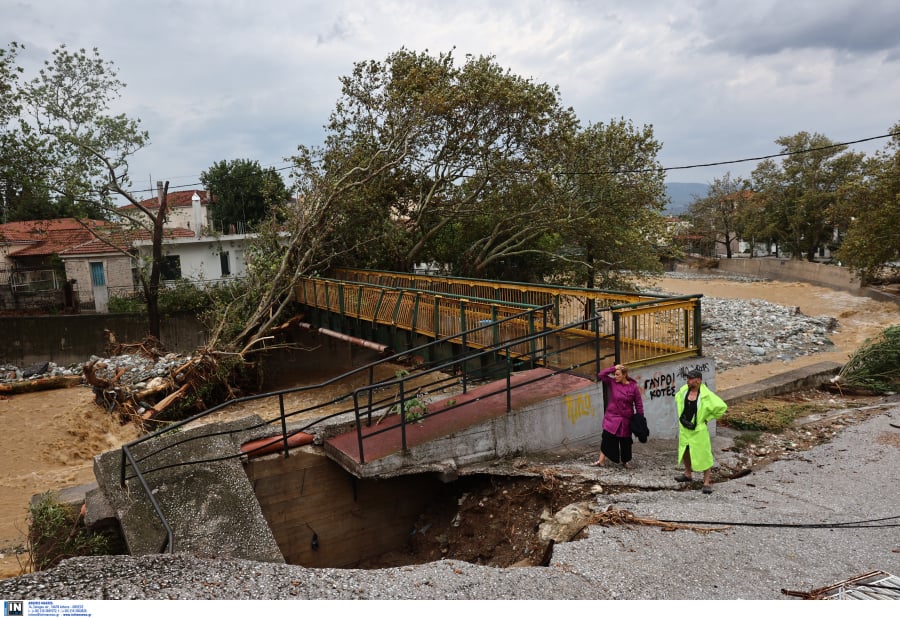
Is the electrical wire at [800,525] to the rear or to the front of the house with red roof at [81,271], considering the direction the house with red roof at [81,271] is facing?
to the front

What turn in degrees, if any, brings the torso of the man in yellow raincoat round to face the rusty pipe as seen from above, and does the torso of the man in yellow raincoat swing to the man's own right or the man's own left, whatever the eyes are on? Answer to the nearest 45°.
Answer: approximately 90° to the man's own right

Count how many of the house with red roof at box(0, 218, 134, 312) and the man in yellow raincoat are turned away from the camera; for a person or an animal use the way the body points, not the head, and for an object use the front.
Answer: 0

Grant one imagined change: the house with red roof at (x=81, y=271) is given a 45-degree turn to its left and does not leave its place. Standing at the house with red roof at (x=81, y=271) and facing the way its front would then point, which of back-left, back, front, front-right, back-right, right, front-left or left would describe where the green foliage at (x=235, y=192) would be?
left

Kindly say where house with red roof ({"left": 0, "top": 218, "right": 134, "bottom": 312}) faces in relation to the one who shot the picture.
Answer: facing the viewer

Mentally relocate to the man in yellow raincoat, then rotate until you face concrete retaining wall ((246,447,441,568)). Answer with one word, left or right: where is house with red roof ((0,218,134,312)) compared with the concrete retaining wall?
right

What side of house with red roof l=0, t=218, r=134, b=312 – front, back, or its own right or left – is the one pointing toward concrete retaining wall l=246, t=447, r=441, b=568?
front

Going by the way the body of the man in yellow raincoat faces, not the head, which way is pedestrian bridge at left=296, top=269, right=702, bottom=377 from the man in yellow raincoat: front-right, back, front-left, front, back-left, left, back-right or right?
right

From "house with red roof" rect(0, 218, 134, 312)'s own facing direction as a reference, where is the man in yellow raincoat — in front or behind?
in front

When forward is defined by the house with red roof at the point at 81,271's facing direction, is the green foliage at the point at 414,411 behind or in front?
in front

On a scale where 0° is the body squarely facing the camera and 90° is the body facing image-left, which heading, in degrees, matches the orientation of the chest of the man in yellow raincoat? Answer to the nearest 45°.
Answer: approximately 45°

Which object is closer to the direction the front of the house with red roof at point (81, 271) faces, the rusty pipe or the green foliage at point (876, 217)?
the rusty pipe

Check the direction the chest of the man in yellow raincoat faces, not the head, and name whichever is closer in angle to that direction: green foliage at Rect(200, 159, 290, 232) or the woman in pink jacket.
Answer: the woman in pink jacket
